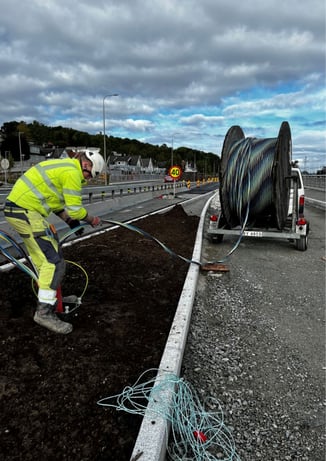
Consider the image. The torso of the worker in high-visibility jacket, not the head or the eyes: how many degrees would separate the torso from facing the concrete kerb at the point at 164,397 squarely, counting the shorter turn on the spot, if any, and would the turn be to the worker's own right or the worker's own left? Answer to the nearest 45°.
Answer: approximately 45° to the worker's own right

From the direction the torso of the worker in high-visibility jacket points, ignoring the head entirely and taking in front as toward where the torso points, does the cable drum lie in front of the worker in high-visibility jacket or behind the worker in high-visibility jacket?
in front

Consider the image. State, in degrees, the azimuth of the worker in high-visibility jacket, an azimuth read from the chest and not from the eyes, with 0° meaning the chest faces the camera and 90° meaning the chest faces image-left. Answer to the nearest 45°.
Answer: approximately 270°

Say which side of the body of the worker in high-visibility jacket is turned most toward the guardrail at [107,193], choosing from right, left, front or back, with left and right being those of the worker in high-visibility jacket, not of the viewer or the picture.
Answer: left
